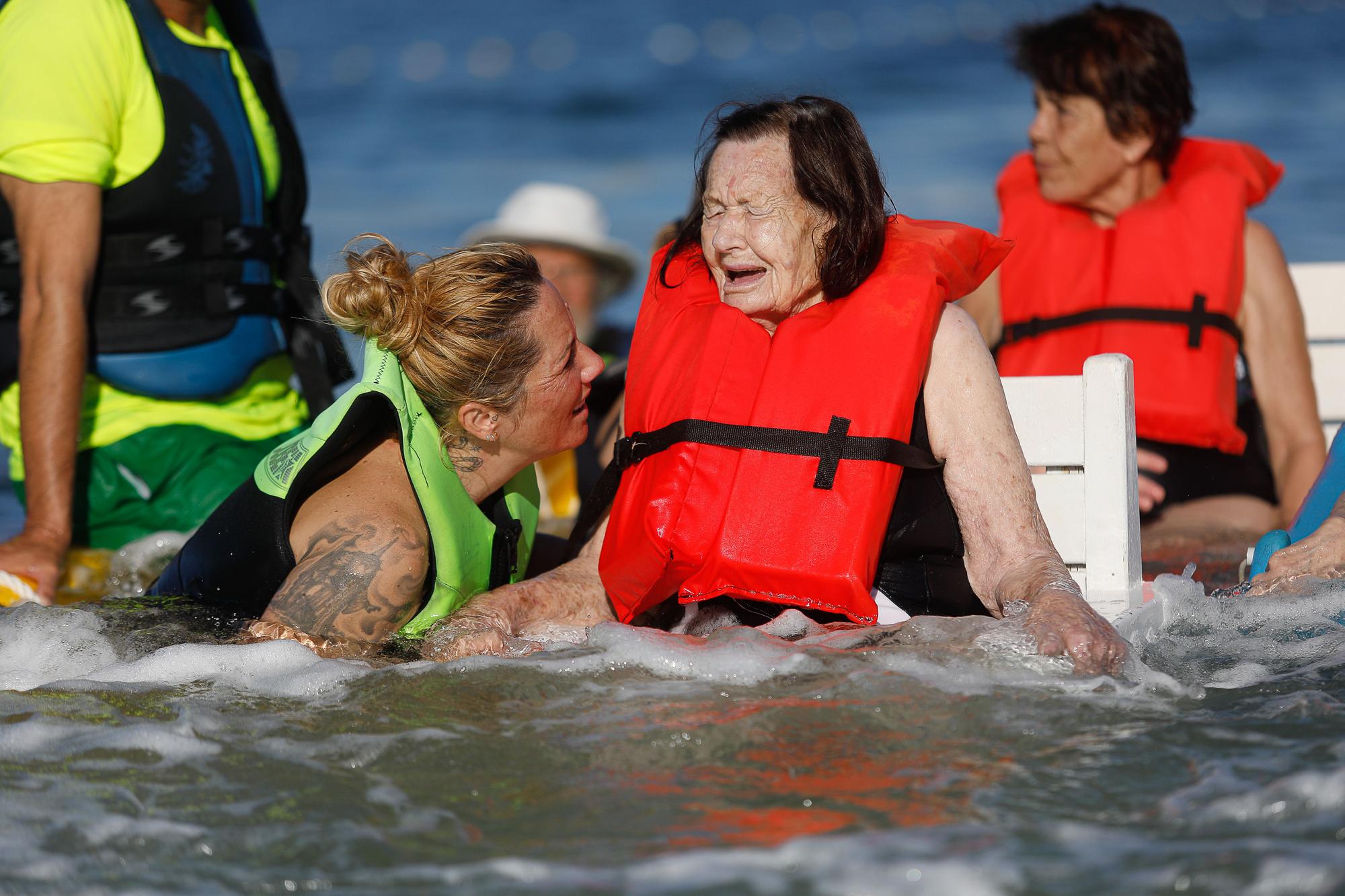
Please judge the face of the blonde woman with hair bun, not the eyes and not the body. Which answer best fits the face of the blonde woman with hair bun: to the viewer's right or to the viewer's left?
to the viewer's right

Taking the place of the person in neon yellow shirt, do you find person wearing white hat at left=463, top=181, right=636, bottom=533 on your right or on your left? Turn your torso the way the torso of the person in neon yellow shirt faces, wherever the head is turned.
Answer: on your left

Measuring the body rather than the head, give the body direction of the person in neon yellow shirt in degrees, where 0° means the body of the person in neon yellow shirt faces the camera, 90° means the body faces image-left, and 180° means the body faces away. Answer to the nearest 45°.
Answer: approximately 315°

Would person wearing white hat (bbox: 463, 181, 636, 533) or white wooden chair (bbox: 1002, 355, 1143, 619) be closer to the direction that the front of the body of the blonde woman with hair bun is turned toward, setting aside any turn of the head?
the white wooden chair

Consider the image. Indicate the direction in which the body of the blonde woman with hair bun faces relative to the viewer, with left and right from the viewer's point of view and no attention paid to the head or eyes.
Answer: facing to the right of the viewer

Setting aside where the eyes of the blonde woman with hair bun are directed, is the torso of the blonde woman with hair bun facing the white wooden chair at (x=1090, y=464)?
yes

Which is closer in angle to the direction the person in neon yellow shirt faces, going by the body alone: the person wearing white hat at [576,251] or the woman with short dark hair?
the woman with short dark hair

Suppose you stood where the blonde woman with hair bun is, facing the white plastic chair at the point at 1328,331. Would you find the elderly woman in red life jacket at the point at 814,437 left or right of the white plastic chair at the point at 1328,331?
right

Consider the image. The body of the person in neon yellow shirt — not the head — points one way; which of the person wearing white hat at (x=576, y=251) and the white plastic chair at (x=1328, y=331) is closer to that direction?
the white plastic chair

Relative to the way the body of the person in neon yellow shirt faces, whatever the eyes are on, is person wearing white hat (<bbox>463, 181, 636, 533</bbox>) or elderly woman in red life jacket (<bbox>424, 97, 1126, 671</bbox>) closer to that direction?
the elderly woman in red life jacket

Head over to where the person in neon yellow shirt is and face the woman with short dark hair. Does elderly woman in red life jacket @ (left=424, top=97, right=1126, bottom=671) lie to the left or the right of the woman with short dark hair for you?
right
